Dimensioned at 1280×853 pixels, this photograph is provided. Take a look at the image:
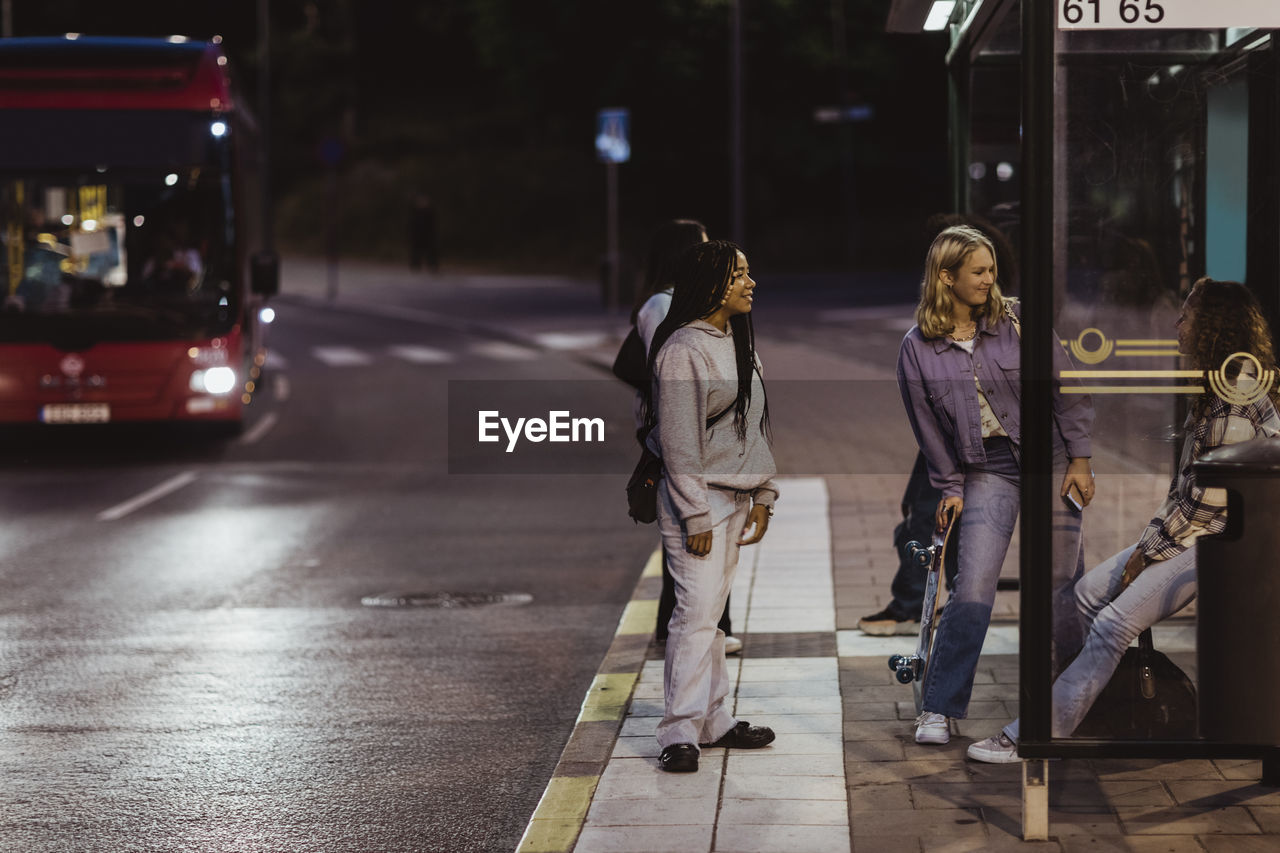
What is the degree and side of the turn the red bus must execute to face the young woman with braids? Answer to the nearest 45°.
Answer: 0° — it already faces them

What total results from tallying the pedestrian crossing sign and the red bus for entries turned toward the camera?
2

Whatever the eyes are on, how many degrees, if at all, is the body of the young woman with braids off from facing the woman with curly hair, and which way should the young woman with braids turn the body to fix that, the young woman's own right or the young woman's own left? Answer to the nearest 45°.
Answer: approximately 45° to the young woman's own left

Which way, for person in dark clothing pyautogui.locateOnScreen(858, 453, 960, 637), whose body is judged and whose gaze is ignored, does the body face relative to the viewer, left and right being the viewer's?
facing to the left of the viewer

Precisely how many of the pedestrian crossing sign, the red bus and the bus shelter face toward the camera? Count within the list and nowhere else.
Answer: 2

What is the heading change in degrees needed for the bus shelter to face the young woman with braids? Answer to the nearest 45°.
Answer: approximately 45° to its left

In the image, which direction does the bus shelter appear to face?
to the viewer's left

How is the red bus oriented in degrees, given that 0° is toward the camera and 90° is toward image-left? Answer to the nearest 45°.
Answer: approximately 0°

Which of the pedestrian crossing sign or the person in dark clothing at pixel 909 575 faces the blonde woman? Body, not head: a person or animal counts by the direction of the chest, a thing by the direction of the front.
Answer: the pedestrian crossing sign

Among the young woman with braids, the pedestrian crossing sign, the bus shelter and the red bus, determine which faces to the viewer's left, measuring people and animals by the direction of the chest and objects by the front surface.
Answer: the bus shelter

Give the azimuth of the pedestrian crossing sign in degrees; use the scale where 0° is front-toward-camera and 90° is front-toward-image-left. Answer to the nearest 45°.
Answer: approximately 0°
